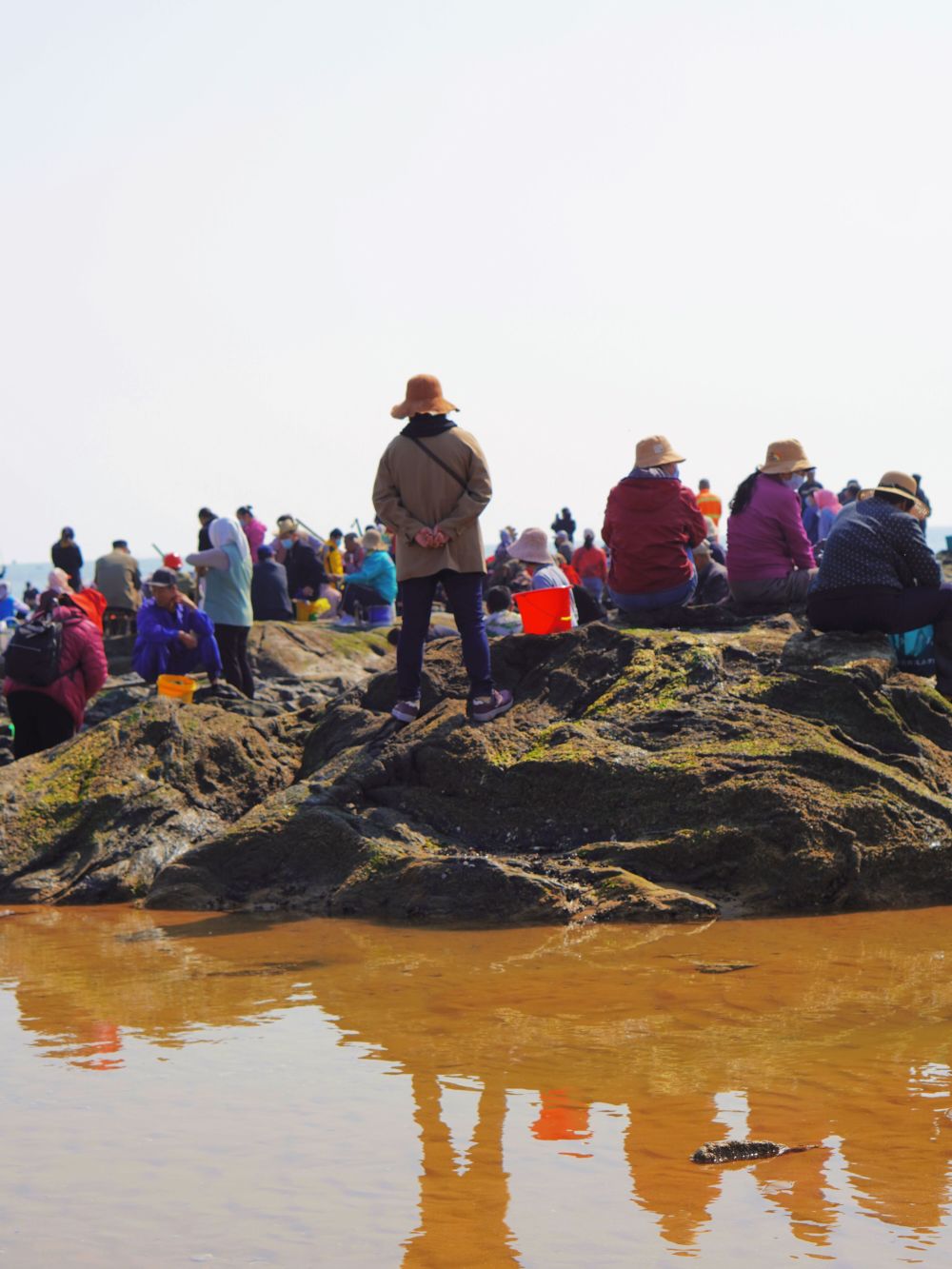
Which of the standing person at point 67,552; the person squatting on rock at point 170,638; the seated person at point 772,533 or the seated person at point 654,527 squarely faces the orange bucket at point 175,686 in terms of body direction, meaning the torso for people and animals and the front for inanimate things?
the person squatting on rock

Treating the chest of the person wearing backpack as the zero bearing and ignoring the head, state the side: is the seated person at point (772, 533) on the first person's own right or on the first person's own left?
on the first person's own right

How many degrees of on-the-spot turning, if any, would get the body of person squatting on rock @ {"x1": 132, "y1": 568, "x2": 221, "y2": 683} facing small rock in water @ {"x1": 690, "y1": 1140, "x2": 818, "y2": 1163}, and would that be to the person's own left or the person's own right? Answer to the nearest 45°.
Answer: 0° — they already face it

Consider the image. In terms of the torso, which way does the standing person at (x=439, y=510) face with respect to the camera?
away from the camera

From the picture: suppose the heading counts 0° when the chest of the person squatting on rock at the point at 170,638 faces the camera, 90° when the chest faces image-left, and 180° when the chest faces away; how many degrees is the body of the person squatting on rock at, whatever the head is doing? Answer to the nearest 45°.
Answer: approximately 0°

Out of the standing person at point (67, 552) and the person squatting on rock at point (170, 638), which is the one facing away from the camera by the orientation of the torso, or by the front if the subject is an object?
the standing person

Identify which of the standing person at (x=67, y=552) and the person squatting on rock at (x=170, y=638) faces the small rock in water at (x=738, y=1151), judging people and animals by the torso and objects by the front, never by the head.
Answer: the person squatting on rock

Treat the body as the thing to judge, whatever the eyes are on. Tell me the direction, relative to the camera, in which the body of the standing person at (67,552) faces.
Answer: away from the camera

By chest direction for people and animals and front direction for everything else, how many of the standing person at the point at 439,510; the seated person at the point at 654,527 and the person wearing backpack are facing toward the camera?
0

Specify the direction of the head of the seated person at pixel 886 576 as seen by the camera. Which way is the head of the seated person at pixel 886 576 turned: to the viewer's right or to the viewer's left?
to the viewer's right

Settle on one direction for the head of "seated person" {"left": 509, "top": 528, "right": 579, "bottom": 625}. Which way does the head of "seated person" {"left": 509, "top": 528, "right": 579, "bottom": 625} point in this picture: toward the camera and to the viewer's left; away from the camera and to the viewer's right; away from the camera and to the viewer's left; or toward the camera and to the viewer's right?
away from the camera and to the viewer's left

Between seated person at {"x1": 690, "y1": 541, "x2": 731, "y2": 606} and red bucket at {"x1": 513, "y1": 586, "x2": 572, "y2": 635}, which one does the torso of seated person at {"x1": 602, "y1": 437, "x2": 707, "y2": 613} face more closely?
the seated person

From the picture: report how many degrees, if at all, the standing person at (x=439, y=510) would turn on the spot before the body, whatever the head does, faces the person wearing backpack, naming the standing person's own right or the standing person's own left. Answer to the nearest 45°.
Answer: approximately 45° to the standing person's own left

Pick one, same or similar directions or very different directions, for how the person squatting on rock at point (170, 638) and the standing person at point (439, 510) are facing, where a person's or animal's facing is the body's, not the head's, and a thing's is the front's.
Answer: very different directions

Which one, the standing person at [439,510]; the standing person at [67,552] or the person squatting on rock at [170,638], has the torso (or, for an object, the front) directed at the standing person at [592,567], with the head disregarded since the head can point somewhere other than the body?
the standing person at [439,510]

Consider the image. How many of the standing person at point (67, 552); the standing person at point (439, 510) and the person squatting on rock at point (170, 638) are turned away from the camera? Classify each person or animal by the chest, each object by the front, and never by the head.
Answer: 2

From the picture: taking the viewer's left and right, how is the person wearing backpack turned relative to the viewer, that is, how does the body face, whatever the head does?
facing away from the viewer and to the right of the viewer
